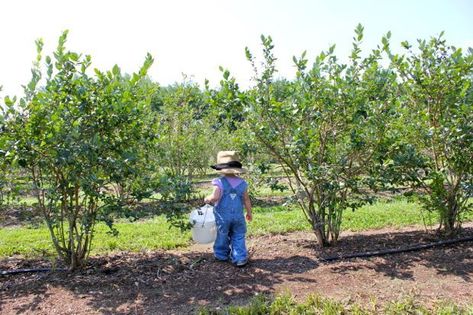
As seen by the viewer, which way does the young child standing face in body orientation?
away from the camera

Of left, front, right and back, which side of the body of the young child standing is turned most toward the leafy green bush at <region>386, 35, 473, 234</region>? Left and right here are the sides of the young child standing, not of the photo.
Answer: right

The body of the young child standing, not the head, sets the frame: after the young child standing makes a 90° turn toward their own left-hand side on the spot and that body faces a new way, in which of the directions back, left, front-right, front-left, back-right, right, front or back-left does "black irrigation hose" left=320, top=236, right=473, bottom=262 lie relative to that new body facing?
back

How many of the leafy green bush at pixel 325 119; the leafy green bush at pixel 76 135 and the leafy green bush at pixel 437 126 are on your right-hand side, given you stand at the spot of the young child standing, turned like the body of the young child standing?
2

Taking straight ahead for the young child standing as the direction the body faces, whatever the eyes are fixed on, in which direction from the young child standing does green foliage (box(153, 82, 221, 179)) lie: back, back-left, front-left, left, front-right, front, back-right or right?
front

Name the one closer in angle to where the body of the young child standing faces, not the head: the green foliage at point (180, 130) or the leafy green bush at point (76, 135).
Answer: the green foliage

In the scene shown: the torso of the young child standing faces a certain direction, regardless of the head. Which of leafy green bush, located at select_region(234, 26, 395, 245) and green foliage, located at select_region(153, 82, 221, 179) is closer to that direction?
the green foliage

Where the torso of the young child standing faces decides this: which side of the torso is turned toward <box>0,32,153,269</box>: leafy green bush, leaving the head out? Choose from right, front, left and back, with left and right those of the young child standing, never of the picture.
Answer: left

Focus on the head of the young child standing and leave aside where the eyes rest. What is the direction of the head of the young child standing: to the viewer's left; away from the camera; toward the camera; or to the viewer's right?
away from the camera

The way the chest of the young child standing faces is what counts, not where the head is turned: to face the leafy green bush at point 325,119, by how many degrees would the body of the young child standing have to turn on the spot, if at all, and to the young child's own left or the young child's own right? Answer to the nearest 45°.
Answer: approximately 90° to the young child's own right
